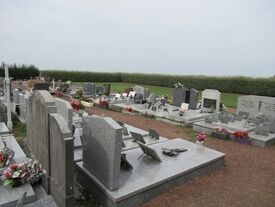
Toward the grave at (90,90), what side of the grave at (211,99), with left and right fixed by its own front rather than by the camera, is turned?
right

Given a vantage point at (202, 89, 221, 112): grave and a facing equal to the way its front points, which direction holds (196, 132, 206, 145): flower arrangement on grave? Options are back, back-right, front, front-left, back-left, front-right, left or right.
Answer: front-left

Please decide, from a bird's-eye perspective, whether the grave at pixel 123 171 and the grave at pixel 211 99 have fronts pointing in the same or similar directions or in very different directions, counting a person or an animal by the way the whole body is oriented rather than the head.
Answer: very different directions

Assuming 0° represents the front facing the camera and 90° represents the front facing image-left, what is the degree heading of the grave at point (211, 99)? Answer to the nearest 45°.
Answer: approximately 45°

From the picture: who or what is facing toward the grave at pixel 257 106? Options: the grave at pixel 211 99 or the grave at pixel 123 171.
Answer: the grave at pixel 123 171

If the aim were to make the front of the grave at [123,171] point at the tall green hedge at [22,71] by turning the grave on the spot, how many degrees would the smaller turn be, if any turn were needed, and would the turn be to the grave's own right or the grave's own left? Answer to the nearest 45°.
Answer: approximately 90° to the grave's own left

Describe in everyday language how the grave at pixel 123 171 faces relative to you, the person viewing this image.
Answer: facing away from the viewer and to the right of the viewer

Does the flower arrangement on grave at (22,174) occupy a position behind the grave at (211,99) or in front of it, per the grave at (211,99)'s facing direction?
in front

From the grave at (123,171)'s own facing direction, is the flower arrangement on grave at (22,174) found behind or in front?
behind

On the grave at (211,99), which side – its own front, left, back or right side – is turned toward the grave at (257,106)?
left

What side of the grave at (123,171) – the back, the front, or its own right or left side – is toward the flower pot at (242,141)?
front

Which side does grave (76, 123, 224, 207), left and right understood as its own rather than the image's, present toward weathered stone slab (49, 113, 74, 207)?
back

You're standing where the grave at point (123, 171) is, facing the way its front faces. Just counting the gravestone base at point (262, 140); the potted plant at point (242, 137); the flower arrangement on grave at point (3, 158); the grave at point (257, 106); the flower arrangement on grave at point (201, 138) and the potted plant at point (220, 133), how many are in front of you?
5

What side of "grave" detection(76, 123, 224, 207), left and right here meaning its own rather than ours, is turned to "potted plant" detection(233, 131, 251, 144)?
front
